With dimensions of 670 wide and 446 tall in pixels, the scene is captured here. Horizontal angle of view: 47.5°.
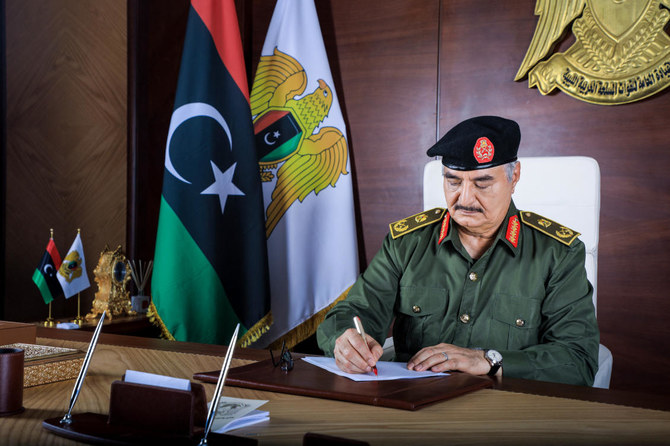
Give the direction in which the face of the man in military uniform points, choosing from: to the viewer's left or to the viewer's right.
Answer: to the viewer's left

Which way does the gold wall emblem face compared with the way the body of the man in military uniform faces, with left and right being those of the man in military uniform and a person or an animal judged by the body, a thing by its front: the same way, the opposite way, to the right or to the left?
the same way

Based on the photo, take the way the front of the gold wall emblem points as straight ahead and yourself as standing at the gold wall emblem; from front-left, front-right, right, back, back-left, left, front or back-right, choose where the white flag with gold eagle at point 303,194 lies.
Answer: right

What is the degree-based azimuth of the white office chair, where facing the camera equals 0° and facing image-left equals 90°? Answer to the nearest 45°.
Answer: approximately 0°

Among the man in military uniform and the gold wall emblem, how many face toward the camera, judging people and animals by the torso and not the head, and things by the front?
2

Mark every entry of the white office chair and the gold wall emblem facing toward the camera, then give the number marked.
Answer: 2

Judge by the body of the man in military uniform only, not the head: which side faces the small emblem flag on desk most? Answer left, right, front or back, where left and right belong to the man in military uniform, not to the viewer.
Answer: right

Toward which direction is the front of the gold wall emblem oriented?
toward the camera

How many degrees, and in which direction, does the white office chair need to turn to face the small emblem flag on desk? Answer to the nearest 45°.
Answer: approximately 90° to its right

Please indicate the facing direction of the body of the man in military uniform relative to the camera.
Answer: toward the camera

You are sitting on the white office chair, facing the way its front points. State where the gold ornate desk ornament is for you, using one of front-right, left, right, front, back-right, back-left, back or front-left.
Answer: right

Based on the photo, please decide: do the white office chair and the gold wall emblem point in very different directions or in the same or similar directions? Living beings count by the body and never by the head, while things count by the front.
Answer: same or similar directions
